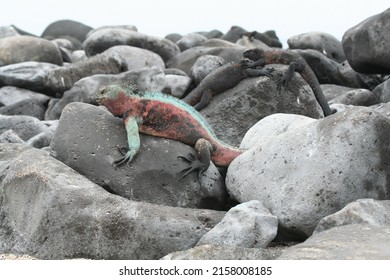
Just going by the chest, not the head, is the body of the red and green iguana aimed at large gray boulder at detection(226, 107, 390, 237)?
no

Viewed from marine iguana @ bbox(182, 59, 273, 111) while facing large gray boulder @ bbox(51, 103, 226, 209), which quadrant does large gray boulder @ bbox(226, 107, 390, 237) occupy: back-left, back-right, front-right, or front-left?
front-left

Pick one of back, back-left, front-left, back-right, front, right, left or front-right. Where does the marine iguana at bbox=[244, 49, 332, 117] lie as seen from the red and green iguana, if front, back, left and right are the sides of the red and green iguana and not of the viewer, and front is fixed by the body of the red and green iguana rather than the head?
back-right

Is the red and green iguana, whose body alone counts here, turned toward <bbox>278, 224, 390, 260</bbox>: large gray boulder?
no

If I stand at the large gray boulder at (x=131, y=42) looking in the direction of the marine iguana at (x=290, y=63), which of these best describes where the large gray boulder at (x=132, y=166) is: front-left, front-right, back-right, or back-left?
front-right

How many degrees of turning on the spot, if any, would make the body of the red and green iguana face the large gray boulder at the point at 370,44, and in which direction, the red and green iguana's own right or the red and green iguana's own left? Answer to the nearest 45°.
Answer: approximately 135° to the red and green iguana's own right

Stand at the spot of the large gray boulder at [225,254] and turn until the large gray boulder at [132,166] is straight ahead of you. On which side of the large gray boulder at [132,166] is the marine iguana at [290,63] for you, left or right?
right

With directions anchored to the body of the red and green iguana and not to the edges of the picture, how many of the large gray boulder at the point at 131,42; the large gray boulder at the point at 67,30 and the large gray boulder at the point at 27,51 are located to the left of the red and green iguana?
0

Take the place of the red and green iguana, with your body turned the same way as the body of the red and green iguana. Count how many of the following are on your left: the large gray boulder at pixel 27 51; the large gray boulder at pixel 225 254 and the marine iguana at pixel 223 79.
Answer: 1

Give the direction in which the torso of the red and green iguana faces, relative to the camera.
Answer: to the viewer's left

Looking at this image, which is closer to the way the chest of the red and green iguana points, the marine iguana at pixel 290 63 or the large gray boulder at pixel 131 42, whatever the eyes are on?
the large gray boulder

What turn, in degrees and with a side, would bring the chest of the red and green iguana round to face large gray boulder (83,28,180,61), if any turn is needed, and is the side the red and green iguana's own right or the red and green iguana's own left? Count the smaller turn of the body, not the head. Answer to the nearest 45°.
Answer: approximately 90° to the red and green iguana's own right

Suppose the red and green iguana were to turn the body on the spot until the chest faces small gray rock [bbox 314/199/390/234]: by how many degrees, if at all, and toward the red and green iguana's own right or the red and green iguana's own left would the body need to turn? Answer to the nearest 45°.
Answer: approximately 135° to the red and green iguana's own left

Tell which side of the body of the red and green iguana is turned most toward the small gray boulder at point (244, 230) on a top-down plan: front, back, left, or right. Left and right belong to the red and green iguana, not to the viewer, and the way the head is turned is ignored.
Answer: left

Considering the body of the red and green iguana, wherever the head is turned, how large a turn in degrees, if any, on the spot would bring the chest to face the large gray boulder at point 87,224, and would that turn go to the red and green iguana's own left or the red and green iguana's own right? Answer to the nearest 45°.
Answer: approximately 90° to the red and green iguana's own left
